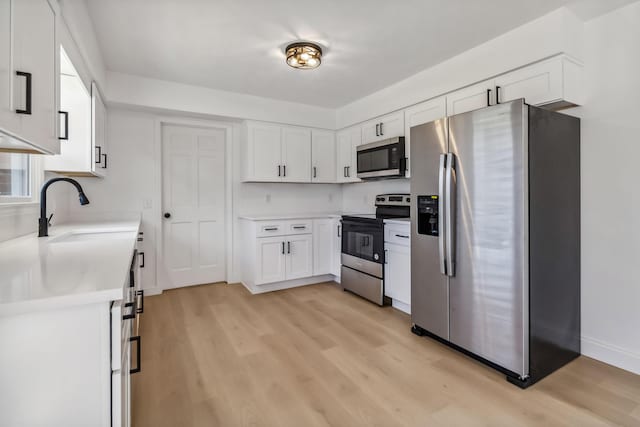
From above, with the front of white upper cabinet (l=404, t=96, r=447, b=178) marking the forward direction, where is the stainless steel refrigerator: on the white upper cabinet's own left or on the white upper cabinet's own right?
on the white upper cabinet's own left

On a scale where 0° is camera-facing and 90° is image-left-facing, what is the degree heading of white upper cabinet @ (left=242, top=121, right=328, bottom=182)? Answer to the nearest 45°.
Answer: approximately 315°

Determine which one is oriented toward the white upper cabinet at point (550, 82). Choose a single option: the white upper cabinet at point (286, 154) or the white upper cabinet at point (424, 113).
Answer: the white upper cabinet at point (286, 154)

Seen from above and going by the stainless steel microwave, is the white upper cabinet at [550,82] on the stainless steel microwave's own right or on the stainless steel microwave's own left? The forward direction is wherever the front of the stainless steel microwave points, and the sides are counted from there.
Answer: on the stainless steel microwave's own left

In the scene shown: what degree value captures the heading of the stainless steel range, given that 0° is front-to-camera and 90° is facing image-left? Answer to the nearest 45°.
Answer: approximately 45°

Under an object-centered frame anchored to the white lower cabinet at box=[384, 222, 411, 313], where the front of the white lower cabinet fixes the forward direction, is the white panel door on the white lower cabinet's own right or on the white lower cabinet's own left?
on the white lower cabinet's own right
